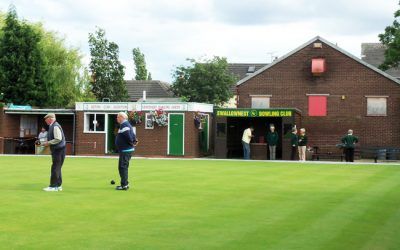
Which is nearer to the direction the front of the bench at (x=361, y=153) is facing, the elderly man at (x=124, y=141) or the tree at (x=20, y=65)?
the elderly man

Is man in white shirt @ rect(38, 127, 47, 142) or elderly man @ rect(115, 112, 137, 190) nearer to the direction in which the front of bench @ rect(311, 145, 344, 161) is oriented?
the elderly man

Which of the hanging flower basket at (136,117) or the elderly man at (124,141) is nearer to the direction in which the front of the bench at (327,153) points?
the elderly man

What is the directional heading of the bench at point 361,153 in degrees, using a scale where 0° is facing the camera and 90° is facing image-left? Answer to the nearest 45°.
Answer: approximately 0°

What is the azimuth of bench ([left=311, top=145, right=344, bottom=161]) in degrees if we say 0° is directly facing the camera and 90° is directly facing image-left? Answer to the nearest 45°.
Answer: approximately 0°

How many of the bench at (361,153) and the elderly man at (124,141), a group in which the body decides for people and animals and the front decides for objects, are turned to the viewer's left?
1

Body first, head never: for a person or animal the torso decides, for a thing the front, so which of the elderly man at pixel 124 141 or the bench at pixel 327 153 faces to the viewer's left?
the elderly man

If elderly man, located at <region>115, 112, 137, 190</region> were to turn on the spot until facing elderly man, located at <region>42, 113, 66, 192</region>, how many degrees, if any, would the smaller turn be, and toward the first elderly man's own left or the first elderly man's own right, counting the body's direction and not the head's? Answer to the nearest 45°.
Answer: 0° — they already face them
